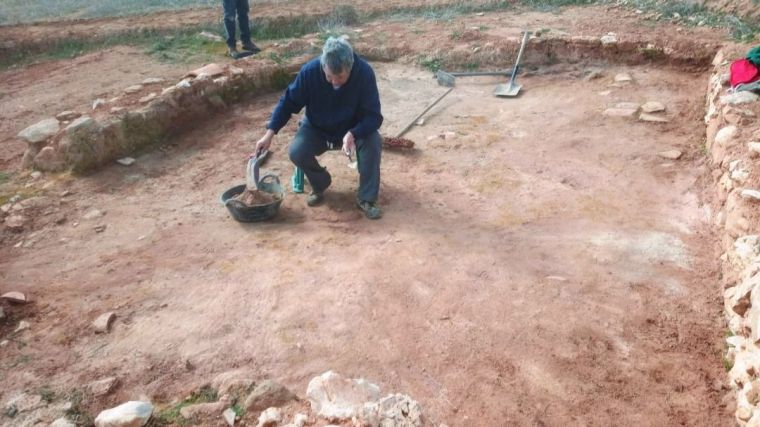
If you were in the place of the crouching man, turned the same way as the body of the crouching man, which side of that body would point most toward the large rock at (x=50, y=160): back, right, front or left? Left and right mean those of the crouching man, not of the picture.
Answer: right

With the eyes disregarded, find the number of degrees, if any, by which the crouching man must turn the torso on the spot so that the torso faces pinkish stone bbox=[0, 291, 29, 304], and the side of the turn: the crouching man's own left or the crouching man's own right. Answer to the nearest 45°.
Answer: approximately 45° to the crouching man's own right

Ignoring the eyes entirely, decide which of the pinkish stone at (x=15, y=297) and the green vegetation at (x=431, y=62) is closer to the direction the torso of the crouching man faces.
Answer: the pinkish stone

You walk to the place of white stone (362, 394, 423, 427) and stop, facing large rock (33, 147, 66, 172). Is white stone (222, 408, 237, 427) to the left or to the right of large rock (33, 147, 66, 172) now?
left

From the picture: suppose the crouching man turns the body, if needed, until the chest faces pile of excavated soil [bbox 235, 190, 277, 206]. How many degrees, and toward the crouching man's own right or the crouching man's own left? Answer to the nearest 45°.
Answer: approximately 90° to the crouching man's own right

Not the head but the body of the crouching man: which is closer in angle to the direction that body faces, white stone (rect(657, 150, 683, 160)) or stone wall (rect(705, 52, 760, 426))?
the stone wall

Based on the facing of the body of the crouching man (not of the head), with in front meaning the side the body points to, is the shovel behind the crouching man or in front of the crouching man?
behind

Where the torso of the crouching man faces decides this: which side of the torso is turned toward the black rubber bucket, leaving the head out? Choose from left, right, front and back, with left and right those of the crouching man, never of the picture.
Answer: right

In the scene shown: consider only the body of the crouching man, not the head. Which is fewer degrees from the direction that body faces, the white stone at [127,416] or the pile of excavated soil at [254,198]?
the white stone

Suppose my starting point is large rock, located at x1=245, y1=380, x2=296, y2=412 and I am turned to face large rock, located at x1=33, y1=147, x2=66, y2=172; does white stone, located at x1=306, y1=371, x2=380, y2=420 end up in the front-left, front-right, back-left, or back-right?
back-right

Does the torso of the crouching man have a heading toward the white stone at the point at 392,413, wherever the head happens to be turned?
yes

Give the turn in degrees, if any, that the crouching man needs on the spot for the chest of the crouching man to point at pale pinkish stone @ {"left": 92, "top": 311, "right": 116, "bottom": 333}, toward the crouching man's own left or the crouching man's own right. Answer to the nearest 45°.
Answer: approximately 45° to the crouching man's own right

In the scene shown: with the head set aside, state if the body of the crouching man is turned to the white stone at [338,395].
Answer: yes

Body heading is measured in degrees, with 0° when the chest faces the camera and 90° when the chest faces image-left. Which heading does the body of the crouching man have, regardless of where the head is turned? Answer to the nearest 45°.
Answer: approximately 0°

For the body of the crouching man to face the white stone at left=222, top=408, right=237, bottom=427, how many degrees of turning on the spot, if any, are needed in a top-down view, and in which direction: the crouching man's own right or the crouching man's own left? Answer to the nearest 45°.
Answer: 0° — they already face it

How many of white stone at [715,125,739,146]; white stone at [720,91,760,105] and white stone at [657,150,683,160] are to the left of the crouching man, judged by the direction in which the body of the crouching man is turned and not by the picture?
3

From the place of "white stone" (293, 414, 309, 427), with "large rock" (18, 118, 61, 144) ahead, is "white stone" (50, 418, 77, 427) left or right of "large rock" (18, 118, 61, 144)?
left
